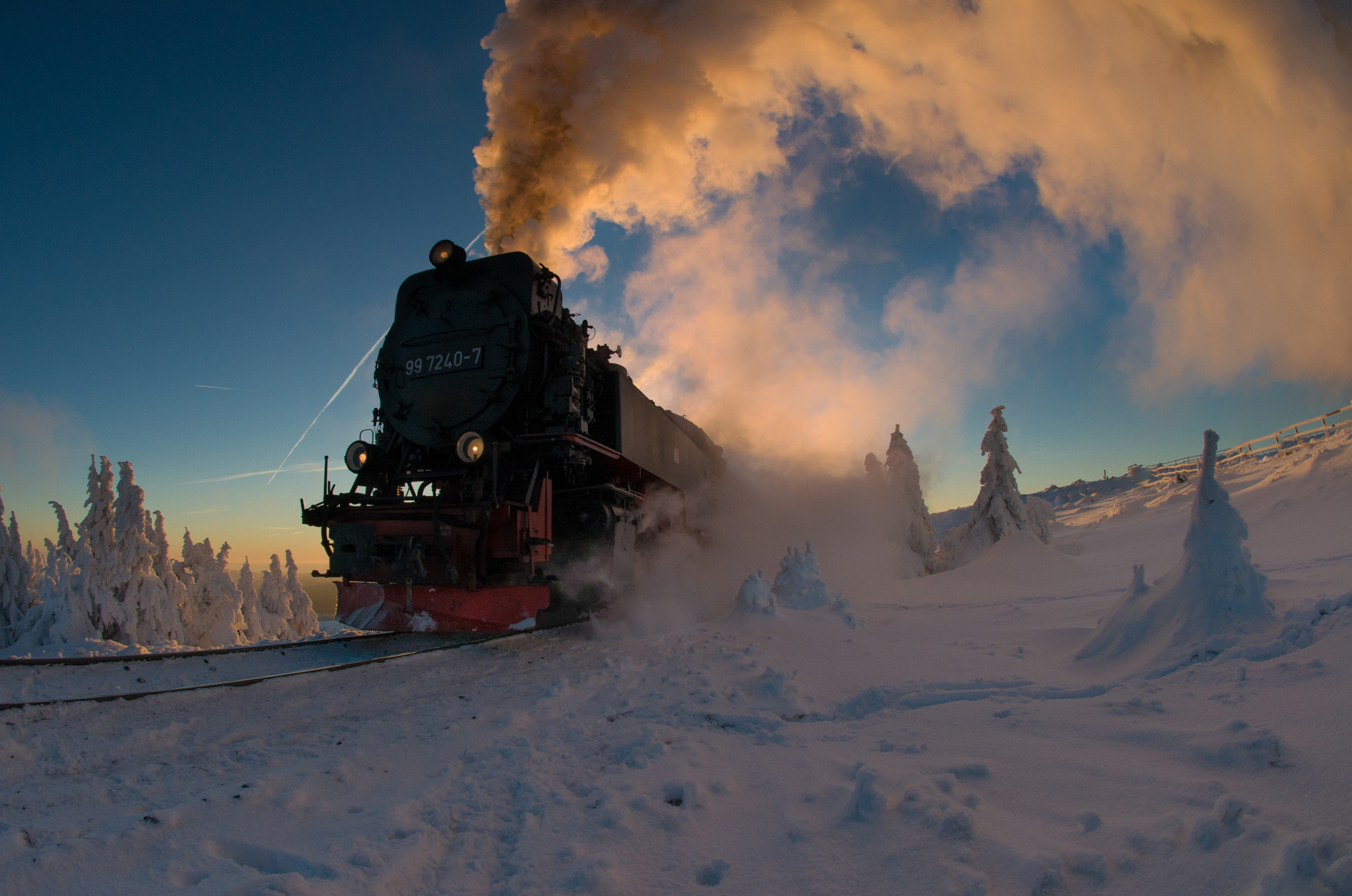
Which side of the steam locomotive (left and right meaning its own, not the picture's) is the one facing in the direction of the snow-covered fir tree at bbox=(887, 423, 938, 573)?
back

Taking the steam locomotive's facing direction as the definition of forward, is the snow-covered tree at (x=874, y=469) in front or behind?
behind

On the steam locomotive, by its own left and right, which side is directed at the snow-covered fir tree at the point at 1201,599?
left

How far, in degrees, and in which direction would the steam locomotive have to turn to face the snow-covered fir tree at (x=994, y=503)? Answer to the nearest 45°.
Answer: approximately 180°

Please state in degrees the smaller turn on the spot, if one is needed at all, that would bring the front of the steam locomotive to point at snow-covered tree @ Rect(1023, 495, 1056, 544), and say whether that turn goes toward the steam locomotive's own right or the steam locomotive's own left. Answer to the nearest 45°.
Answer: approximately 180°

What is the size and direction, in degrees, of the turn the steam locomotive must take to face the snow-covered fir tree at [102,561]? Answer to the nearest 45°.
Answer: approximately 90° to its right

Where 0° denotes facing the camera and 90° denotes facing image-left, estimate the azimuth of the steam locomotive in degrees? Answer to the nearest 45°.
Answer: approximately 45°
